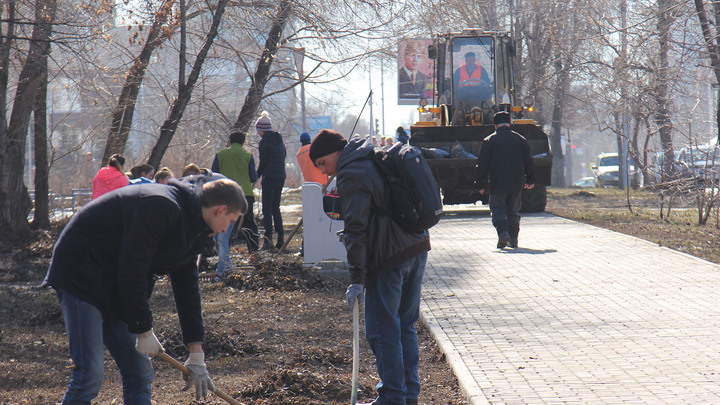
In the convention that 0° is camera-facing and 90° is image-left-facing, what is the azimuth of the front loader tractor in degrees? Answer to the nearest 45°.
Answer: approximately 0°

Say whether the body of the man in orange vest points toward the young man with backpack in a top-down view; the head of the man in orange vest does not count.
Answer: yes
